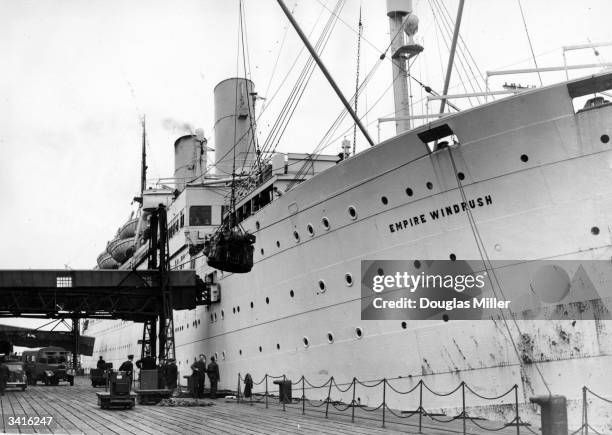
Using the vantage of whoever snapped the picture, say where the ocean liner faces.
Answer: facing the viewer and to the right of the viewer

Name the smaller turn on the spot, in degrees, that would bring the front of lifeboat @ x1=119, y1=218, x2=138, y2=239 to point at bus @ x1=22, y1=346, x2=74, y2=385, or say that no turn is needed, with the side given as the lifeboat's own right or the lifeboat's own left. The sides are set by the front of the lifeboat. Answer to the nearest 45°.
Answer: approximately 45° to the lifeboat's own right

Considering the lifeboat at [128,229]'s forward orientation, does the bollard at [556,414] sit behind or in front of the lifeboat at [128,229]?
in front

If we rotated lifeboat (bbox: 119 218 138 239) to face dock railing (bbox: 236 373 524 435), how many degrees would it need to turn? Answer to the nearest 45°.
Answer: approximately 45° to its right

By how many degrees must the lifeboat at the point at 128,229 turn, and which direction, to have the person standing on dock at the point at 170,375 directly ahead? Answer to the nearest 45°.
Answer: approximately 45° to its right

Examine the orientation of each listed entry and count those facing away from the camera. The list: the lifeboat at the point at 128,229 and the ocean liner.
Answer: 0

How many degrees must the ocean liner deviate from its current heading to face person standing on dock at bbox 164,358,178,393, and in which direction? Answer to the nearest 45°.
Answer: approximately 180°
